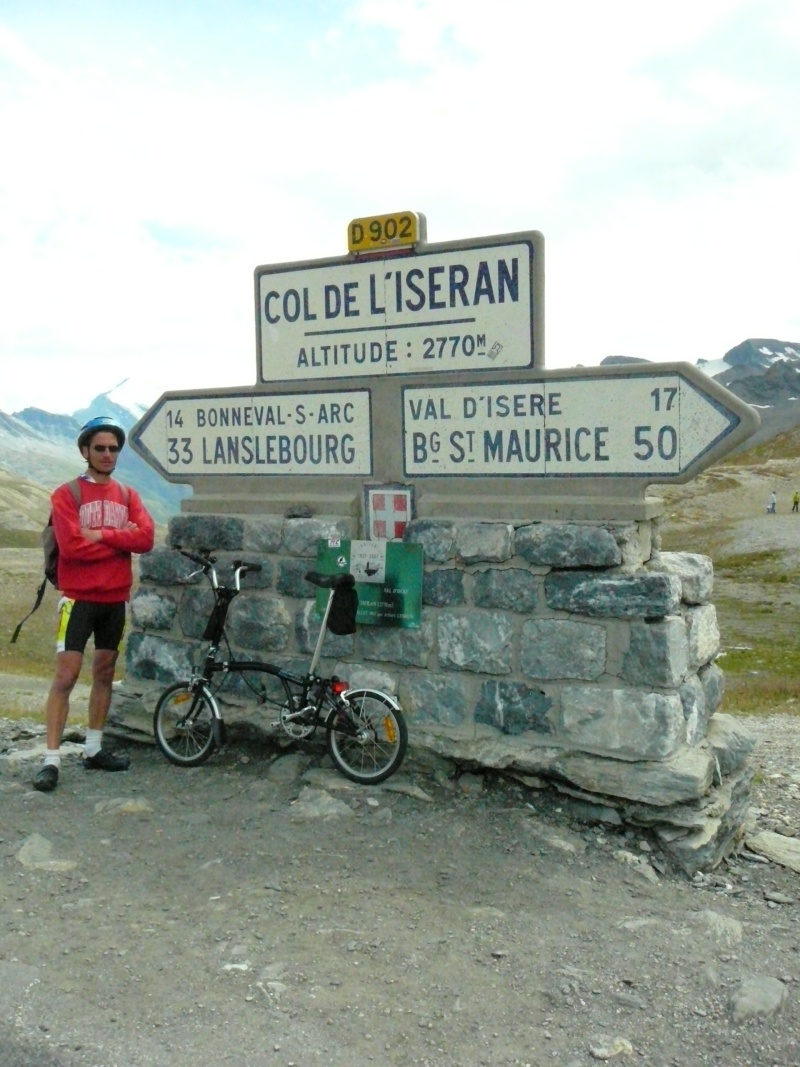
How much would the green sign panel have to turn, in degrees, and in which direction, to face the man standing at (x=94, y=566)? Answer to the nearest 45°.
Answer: approximately 90° to its right

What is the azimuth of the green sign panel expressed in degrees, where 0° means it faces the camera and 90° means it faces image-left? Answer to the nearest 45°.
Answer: approximately 0°

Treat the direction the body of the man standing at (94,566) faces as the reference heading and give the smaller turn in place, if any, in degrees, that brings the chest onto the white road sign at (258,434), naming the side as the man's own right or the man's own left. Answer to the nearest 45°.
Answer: approximately 45° to the man's own left

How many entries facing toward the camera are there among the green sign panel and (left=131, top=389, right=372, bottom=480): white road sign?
2

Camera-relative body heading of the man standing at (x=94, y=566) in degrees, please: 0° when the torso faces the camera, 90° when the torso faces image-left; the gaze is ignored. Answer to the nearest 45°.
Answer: approximately 315°

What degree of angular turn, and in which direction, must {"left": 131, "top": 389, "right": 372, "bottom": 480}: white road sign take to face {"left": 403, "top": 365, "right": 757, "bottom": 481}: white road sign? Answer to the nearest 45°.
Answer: approximately 45° to its left

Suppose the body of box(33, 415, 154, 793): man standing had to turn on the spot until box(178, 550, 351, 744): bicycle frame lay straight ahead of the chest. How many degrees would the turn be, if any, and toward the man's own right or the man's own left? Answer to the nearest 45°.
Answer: approximately 45° to the man's own left
